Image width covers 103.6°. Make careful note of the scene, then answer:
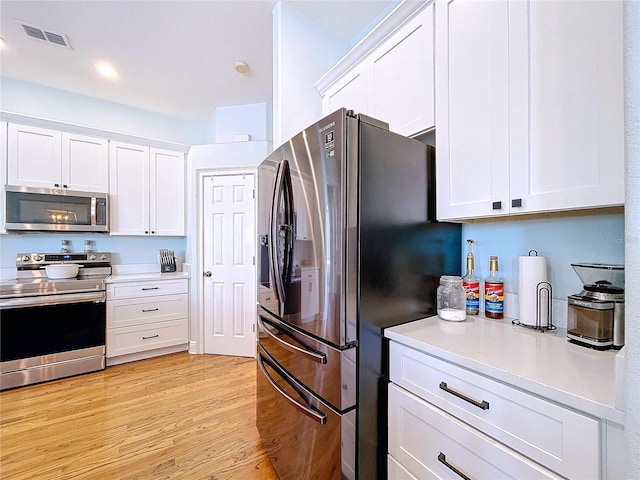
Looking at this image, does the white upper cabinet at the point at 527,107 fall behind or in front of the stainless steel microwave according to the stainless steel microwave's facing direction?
in front

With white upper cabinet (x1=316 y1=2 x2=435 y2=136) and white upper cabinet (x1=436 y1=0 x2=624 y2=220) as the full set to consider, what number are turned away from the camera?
0

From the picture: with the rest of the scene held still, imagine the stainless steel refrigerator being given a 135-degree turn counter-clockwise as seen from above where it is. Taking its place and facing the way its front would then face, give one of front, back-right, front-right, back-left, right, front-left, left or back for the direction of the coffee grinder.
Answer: front

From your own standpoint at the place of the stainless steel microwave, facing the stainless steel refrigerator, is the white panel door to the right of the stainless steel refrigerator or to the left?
left

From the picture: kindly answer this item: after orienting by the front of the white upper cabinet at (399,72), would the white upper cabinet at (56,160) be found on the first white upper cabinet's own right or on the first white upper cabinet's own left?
on the first white upper cabinet's own right

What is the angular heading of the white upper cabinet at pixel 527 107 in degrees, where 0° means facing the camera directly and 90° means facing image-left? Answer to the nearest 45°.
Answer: approximately 45°

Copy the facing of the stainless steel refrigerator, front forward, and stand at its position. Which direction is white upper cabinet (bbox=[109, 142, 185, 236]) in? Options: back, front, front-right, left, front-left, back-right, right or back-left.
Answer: right

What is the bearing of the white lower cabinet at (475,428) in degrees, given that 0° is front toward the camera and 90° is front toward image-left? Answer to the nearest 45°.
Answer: approximately 45°

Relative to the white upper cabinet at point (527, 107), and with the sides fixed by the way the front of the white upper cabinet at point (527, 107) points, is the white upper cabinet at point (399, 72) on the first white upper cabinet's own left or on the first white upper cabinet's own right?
on the first white upper cabinet's own right
